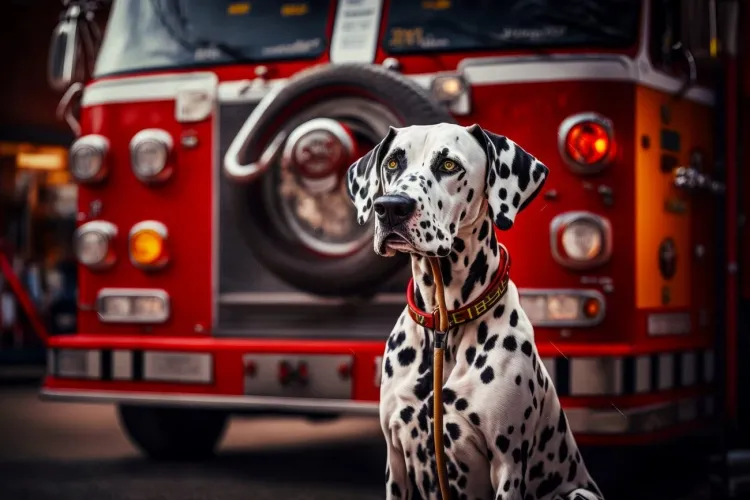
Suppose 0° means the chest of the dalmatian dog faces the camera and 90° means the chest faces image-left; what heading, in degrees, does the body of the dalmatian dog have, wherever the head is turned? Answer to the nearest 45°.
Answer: approximately 45°

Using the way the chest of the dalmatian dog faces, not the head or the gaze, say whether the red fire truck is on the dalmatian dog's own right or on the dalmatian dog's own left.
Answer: on the dalmatian dog's own right

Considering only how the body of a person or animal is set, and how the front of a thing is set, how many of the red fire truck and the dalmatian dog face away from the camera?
0

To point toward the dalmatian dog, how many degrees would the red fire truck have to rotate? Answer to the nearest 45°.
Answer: approximately 45° to its left

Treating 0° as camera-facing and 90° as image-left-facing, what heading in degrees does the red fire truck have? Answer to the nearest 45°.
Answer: approximately 45°
